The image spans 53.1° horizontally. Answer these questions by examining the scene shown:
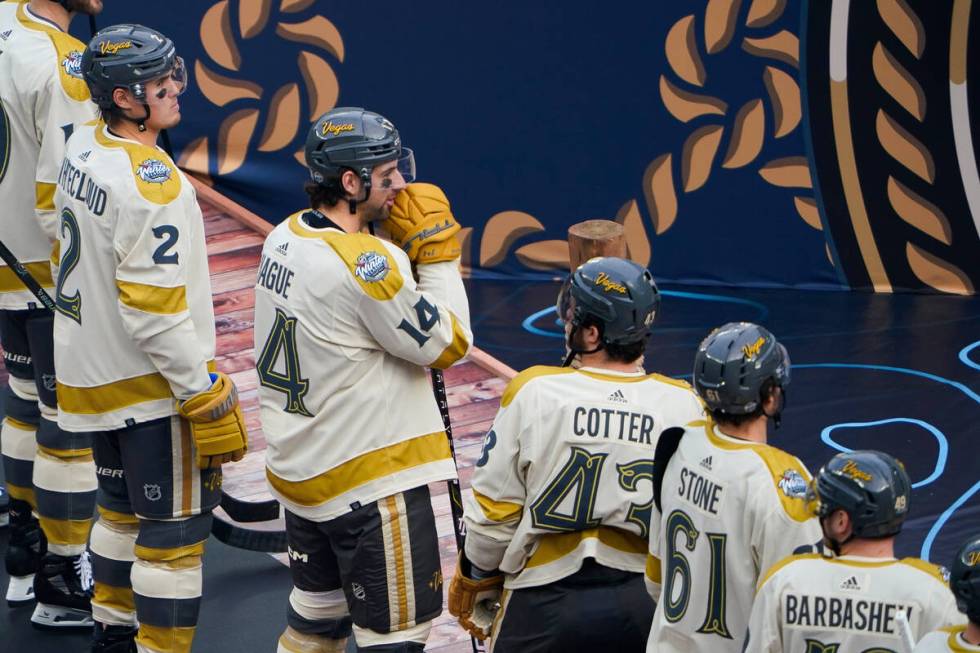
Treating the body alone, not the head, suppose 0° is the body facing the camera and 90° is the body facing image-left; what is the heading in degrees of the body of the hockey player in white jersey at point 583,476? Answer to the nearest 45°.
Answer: approximately 135°

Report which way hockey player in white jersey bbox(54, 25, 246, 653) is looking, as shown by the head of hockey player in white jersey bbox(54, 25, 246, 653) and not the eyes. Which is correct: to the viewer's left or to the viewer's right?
to the viewer's right

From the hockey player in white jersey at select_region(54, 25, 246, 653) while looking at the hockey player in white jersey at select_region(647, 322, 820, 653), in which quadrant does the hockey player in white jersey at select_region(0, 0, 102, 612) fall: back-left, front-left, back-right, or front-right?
back-left

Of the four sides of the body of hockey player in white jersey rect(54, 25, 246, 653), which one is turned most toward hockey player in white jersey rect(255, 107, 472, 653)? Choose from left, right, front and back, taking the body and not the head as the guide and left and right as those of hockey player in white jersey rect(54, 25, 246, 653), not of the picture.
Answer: right

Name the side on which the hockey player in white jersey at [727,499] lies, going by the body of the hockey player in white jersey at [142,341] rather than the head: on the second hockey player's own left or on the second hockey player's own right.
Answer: on the second hockey player's own right

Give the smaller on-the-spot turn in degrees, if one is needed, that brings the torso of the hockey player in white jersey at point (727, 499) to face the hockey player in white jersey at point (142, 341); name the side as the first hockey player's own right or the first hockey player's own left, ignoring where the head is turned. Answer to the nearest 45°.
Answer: approximately 135° to the first hockey player's own left

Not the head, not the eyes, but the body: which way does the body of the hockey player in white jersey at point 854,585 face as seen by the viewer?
away from the camera

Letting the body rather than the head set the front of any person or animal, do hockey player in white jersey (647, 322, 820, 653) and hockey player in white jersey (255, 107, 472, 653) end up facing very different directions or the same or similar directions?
same or similar directions

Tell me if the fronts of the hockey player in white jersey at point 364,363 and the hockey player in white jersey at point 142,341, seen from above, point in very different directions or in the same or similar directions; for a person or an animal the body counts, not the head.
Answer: same or similar directions

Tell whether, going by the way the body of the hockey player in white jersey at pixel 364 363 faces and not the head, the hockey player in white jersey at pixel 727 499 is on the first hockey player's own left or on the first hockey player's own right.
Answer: on the first hockey player's own right

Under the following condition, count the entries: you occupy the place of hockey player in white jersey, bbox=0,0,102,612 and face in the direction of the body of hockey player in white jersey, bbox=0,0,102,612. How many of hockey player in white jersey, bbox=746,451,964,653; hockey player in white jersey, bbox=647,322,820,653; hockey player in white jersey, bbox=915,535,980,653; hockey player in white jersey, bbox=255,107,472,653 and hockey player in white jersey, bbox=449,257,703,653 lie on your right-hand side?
5

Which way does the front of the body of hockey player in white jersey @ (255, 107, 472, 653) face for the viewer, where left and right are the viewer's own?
facing away from the viewer and to the right of the viewer

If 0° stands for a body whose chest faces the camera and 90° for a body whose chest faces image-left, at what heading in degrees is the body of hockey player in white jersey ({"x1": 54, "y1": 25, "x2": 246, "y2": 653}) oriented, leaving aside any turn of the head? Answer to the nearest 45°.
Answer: approximately 225°

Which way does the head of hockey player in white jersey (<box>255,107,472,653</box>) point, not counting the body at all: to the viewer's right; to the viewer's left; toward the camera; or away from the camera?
to the viewer's right

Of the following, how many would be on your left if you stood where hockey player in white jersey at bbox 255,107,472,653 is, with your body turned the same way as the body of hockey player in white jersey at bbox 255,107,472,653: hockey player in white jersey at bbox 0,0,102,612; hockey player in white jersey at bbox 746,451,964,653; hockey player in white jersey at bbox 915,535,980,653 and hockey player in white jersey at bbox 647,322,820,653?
1

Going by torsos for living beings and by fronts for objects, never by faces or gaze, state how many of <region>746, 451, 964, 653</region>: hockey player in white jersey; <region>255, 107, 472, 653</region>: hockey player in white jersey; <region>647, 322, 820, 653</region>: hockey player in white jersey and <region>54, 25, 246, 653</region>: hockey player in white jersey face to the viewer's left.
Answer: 0

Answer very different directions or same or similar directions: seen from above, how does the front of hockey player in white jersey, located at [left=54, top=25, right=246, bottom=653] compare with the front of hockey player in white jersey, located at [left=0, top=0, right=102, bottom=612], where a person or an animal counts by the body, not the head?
same or similar directions

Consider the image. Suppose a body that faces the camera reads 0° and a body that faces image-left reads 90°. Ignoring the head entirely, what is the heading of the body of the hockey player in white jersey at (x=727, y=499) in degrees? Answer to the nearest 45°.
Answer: approximately 225°
